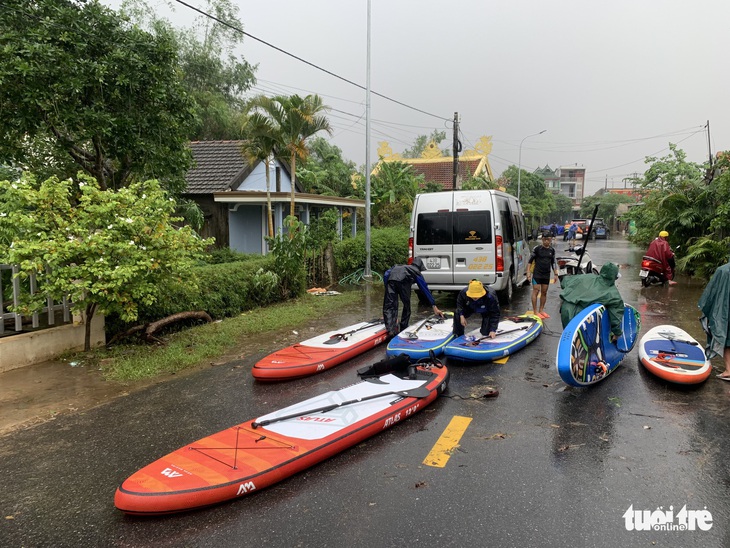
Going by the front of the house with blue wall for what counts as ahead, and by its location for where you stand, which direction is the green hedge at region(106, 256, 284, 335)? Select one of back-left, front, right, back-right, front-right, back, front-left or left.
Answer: front-right

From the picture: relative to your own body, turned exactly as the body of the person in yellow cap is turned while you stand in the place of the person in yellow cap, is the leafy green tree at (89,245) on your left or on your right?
on your right

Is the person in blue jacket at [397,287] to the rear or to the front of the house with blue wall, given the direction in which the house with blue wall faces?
to the front

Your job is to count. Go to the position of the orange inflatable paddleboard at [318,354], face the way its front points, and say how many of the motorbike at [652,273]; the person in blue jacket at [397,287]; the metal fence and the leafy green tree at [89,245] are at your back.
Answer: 2

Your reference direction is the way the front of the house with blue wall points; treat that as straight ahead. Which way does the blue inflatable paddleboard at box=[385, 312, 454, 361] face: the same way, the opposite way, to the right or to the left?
to the right

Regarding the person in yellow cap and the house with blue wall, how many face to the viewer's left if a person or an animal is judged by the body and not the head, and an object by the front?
0

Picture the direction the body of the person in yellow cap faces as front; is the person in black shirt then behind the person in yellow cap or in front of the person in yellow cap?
behind

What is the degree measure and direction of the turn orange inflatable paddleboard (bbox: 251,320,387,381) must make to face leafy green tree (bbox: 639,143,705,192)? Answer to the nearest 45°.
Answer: approximately 180°

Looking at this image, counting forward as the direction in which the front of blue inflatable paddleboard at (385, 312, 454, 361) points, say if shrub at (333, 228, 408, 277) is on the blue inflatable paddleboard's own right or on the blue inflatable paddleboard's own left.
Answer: on the blue inflatable paddleboard's own right

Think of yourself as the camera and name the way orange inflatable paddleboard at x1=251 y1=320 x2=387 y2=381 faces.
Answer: facing the viewer and to the left of the viewer

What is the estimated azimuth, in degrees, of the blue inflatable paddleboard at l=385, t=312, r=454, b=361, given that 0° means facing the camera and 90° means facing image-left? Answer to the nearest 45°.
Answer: approximately 45°

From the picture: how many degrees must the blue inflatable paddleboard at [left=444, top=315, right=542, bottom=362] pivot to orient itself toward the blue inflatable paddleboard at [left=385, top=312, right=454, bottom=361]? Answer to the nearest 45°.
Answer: approximately 45° to its right

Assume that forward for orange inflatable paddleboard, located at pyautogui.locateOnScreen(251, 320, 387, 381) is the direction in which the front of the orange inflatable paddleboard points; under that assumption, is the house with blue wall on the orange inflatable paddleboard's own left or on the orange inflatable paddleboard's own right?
on the orange inflatable paddleboard's own right

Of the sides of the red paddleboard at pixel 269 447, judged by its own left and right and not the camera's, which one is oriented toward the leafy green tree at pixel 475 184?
back

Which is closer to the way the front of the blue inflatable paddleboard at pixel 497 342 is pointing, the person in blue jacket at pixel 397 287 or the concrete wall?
the concrete wall

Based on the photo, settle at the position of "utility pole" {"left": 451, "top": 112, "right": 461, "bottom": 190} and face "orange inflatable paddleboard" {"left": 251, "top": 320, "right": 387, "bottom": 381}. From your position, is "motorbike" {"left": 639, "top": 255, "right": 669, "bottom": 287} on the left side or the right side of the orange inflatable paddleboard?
left

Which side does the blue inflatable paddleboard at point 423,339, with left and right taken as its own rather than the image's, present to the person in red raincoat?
back
